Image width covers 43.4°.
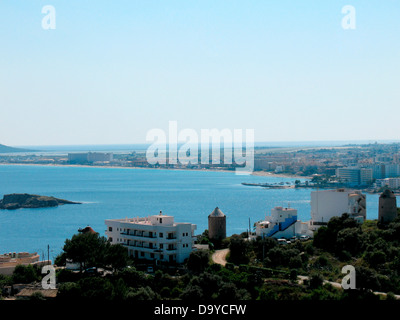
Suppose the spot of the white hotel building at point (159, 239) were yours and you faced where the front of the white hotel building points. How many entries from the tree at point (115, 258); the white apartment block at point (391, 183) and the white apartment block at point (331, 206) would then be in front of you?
1

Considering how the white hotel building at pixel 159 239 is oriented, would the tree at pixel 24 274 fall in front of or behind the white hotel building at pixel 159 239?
in front

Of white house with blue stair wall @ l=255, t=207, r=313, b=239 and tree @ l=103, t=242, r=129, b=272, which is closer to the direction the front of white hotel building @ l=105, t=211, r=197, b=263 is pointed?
the tree

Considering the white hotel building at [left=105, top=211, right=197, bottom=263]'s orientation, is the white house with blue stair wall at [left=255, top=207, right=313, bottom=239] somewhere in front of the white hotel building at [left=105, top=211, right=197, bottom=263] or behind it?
behind

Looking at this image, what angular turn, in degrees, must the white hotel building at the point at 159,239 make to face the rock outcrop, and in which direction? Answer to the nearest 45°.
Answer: approximately 135° to its right

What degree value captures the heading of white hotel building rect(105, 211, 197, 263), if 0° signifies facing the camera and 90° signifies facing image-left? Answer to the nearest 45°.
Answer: approximately 45°

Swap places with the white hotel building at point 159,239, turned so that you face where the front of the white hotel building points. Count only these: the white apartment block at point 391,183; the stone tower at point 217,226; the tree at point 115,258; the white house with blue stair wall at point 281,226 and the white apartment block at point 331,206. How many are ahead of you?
1

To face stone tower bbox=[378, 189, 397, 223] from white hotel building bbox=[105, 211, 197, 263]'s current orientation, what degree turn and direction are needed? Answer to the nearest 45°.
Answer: approximately 135° to its left

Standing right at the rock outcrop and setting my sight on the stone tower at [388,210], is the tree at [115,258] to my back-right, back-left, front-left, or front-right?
front-right

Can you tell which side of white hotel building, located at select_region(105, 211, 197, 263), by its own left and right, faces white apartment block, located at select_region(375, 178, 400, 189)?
back

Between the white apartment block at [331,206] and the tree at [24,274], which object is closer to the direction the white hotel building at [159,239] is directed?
the tree

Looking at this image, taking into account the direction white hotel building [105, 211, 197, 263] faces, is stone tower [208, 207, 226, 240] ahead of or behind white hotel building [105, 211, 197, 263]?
behind
